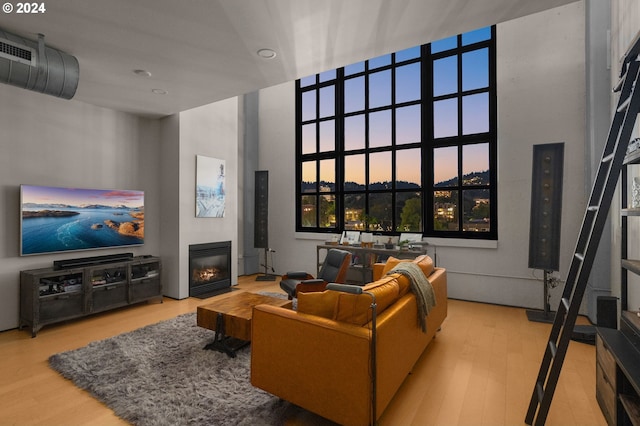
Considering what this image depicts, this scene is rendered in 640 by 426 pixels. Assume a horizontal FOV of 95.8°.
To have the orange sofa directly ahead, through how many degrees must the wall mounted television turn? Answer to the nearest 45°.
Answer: approximately 45° to its right

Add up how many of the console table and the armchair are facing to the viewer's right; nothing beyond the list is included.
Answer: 0

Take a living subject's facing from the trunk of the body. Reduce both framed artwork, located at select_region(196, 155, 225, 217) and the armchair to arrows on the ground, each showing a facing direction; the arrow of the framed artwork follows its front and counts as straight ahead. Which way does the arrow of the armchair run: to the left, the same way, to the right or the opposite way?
to the right

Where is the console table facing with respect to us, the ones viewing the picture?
facing the viewer and to the left of the viewer

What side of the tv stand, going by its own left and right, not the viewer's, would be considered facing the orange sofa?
front

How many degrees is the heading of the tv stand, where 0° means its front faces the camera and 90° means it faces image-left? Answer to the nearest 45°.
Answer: approximately 315°

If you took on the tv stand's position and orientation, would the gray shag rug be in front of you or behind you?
in front

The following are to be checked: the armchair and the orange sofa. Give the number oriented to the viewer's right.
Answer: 0

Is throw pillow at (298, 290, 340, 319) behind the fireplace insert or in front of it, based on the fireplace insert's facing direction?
in front

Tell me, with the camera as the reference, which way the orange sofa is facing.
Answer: facing away from the viewer and to the left of the viewer

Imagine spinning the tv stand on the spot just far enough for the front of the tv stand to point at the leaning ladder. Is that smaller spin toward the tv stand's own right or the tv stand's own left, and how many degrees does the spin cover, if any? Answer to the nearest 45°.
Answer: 0° — it already faces it

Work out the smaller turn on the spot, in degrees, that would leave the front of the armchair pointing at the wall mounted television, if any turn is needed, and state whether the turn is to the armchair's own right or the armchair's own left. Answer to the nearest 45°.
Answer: approximately 45° to the armchair's own right

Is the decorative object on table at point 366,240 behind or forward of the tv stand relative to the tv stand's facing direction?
forward

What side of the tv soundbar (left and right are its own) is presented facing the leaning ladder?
front

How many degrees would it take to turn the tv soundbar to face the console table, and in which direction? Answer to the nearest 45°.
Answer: approximately 45° to its left

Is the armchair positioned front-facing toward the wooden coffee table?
yes
